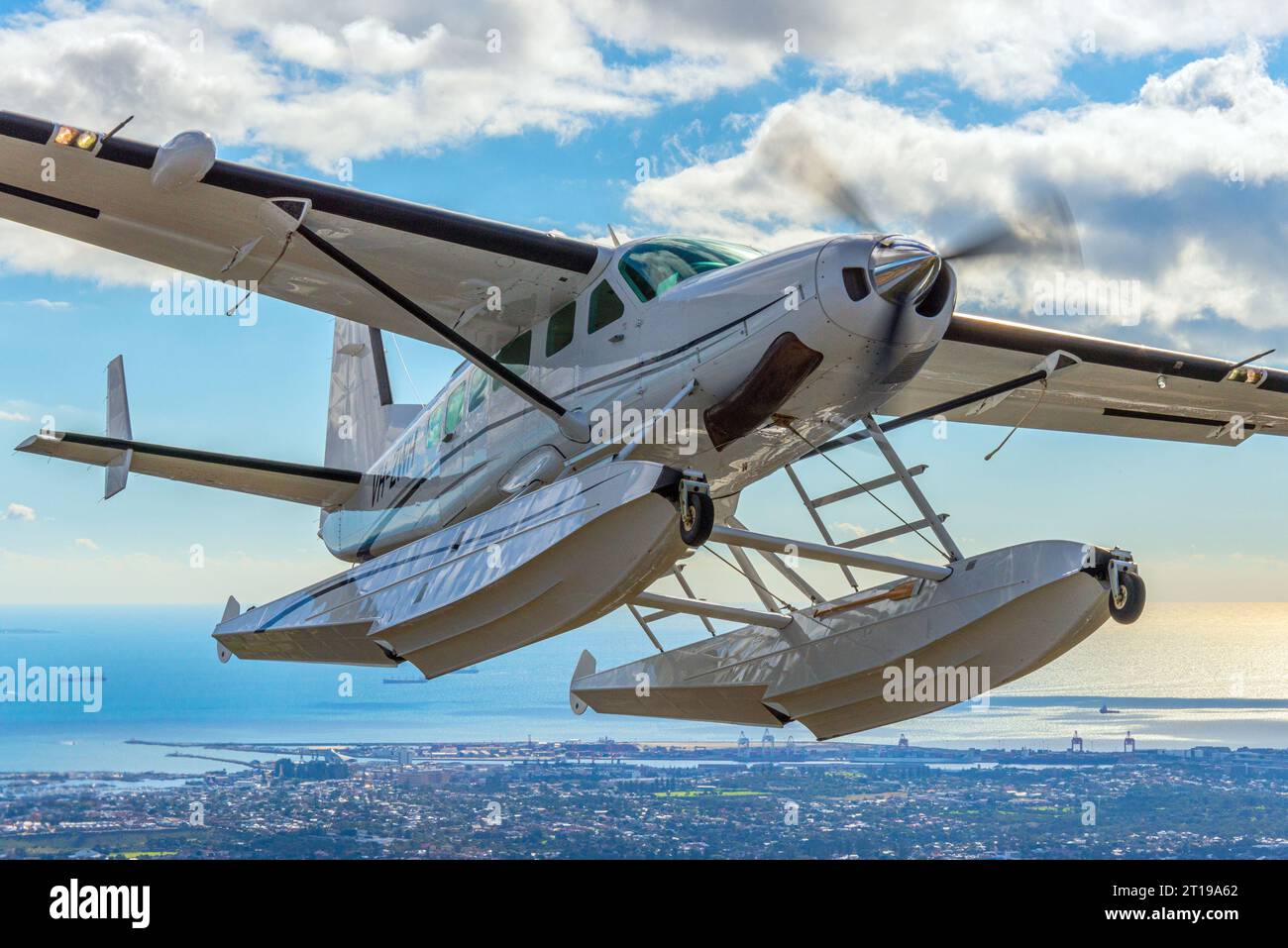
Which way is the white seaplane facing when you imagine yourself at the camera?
facing the viewer and to the right of the viewer
